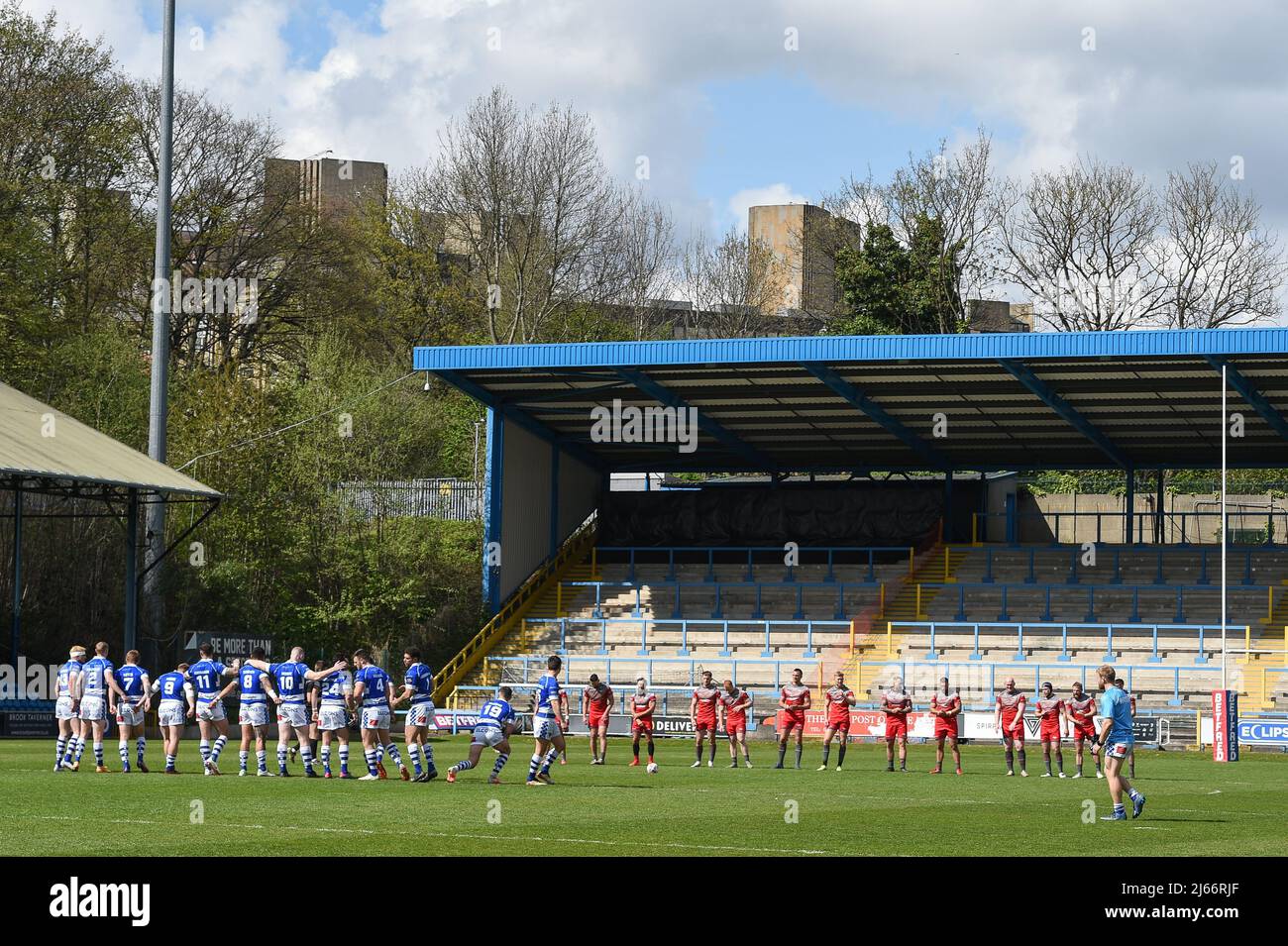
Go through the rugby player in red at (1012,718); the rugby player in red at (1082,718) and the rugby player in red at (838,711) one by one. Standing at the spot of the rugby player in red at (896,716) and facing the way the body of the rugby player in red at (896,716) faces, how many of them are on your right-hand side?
1

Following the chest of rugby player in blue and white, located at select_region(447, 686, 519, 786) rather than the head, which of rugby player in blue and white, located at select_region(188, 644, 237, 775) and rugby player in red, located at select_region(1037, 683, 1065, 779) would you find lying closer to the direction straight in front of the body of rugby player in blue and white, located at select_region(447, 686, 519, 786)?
the rugby player in red

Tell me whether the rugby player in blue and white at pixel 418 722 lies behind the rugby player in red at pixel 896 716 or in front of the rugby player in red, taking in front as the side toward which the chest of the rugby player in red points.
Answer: in front

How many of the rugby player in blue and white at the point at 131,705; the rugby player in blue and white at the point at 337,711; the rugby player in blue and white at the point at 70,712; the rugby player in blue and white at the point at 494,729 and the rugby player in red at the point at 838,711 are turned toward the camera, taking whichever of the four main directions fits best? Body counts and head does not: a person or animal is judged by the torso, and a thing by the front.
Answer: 1

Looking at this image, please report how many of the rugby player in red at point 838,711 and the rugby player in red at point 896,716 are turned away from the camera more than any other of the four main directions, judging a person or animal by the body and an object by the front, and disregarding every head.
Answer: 0

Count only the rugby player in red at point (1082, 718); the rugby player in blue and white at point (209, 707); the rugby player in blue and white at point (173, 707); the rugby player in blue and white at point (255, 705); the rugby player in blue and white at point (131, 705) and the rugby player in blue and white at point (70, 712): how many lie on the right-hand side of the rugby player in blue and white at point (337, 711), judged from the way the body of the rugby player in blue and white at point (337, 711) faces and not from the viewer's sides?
1

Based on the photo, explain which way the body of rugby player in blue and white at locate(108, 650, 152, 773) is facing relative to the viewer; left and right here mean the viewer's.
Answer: facing away from the viewer

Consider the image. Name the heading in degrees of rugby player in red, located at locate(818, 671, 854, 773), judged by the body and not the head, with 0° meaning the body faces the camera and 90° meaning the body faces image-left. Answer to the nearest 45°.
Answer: approximately 0°

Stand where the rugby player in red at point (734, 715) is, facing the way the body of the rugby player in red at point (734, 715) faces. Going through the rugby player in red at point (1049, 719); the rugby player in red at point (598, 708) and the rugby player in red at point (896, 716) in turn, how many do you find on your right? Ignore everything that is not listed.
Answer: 1

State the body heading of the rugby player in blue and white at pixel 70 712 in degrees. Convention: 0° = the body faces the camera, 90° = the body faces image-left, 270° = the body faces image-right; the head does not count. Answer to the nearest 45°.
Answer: approximately 225°

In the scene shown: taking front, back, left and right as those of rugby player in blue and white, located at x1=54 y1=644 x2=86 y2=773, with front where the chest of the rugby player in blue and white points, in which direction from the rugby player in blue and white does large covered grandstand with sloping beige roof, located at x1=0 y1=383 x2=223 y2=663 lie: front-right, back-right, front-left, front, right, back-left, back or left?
front-left

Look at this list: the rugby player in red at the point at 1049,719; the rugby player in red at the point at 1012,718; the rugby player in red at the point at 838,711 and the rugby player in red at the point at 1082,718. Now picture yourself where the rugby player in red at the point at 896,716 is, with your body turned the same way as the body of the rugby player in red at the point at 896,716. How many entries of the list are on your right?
1

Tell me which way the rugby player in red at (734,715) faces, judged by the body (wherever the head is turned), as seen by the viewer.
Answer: toward the camera

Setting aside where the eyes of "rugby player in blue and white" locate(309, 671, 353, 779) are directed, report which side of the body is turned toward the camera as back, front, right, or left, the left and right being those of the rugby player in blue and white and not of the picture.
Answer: back

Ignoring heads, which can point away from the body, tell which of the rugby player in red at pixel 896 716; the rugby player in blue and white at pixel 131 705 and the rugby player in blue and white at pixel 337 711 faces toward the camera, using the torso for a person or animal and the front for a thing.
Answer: the rugby player in red

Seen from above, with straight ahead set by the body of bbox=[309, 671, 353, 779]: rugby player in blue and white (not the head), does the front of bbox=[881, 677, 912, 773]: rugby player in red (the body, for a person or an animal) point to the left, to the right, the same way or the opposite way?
the opposite way
